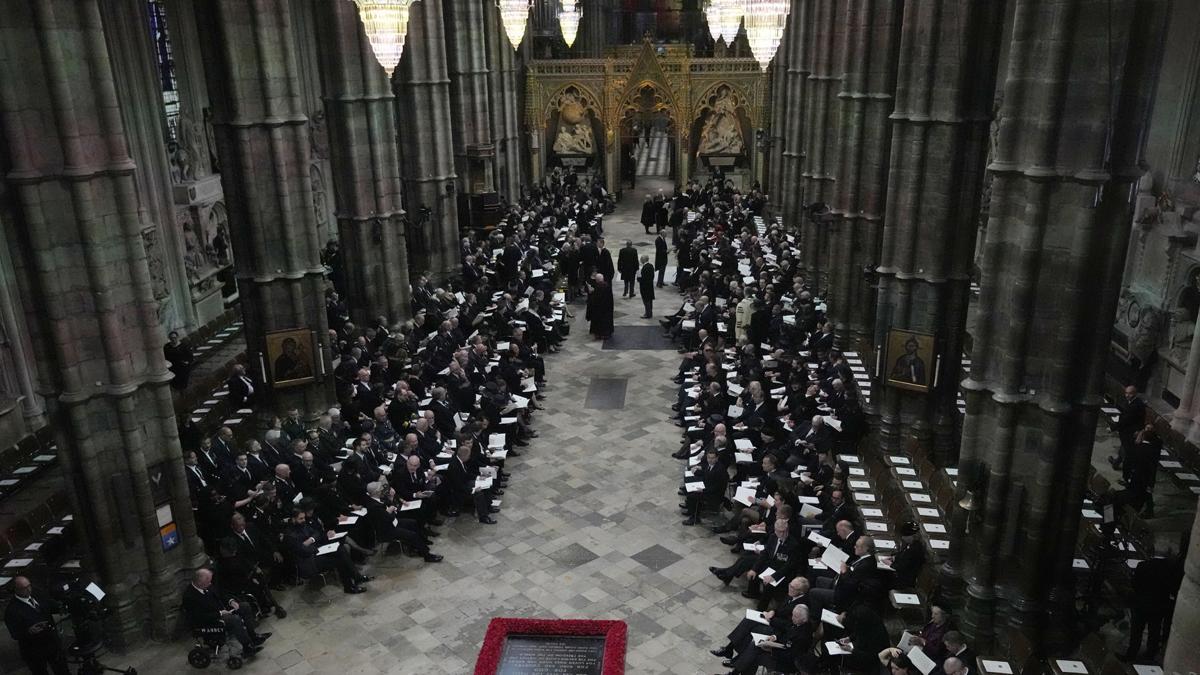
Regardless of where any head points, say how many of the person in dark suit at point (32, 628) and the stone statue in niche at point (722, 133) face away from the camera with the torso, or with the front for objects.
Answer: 0

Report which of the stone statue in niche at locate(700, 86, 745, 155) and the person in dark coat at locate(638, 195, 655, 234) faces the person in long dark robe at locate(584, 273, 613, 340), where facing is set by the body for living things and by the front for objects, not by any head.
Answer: the stone statue in niche

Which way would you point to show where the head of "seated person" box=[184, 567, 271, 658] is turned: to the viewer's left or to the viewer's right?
to the viewer's right

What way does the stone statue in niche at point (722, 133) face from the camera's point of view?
toward the camera

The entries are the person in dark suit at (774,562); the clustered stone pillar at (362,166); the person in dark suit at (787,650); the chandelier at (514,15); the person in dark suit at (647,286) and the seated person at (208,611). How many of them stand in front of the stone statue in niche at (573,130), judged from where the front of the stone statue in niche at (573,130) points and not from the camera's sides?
6

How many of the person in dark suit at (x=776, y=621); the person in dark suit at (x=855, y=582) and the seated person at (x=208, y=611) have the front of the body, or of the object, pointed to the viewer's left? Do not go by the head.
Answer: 2

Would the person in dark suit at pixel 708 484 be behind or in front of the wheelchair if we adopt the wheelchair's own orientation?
in front

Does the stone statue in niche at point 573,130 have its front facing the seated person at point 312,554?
yes

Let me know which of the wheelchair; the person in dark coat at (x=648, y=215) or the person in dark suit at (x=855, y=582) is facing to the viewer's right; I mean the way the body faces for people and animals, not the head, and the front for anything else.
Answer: the wheelchair

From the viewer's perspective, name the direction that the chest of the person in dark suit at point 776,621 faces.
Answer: to the viewer's left

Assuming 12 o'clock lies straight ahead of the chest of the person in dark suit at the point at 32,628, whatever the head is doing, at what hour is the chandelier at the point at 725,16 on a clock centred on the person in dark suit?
The chandelier is roughly at 10 o'clock from the person in dark suit.

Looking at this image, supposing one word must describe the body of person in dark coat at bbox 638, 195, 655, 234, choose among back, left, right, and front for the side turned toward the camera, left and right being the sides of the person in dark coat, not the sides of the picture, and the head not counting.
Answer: back

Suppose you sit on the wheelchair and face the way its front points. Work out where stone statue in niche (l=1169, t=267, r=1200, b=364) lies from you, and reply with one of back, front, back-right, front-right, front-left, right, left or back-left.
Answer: front

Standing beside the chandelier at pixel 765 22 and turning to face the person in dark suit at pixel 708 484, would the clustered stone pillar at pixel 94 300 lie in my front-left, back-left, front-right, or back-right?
front-right

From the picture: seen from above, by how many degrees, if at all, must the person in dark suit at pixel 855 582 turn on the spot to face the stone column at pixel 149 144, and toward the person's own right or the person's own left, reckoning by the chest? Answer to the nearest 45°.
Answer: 0° — they already face it
